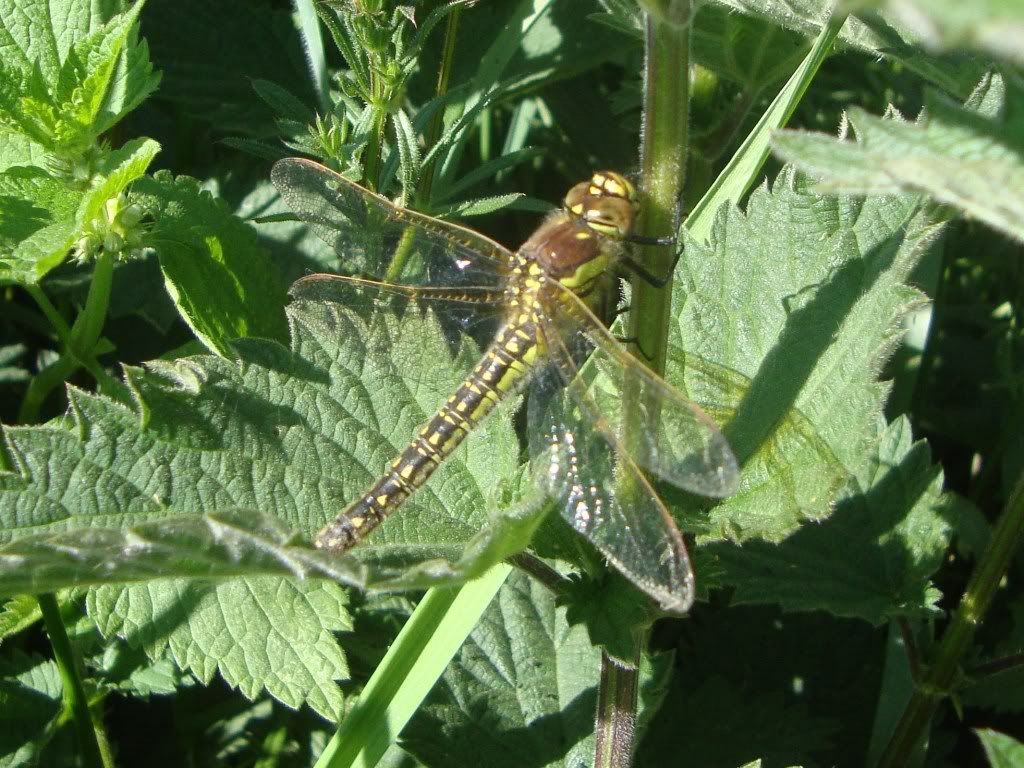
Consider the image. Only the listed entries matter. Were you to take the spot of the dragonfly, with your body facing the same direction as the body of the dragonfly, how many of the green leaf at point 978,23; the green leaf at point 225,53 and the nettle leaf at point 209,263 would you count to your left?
2

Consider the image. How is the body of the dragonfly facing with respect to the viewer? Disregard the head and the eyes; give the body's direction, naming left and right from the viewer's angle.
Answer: facing away from the viewer and to the right of the viewer

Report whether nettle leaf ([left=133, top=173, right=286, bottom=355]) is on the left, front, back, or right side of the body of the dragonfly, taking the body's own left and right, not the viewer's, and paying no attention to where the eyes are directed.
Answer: left

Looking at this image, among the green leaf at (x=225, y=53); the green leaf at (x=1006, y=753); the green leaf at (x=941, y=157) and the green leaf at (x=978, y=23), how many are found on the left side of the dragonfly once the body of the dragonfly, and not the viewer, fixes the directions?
1

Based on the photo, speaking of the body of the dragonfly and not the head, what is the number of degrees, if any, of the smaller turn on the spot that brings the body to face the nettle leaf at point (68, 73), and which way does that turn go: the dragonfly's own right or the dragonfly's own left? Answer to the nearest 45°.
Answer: approximately 135° to the dragonfly's own left

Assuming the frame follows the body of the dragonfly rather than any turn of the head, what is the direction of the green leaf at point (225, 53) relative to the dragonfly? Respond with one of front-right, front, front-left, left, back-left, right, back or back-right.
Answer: left

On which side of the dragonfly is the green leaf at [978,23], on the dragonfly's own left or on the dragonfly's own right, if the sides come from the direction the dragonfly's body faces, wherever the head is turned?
on the dragonfly's own right

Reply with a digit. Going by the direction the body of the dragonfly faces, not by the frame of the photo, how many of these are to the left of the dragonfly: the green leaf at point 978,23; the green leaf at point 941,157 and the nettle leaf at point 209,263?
1
